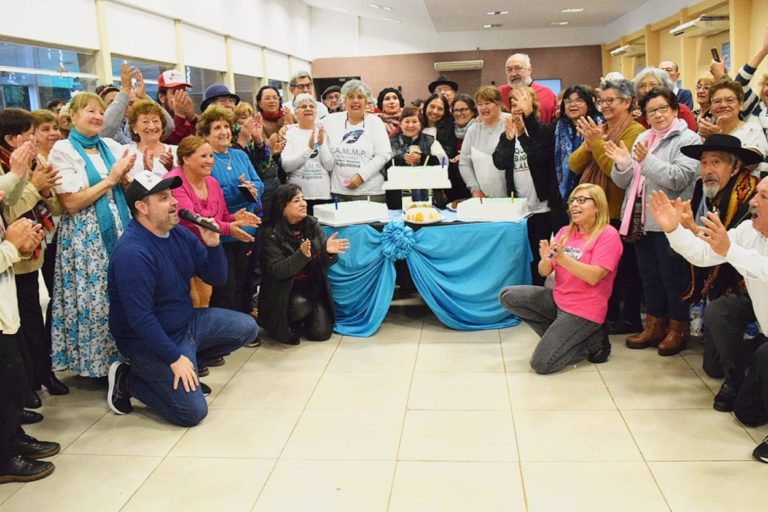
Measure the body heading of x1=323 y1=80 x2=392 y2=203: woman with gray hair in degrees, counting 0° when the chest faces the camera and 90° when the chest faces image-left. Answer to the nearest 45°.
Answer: approximately 0°

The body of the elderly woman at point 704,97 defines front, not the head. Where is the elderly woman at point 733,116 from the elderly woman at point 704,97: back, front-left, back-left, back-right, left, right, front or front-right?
front-left

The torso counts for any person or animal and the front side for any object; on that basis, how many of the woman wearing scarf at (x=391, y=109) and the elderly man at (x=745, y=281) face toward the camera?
1

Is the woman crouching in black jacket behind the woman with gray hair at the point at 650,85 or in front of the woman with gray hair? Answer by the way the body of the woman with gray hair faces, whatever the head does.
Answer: in front

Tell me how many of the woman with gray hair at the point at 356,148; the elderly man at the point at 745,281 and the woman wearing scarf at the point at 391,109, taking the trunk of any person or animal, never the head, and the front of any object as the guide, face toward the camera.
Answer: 2

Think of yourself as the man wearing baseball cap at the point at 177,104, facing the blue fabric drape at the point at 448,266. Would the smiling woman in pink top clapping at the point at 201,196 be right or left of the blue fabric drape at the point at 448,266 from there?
right

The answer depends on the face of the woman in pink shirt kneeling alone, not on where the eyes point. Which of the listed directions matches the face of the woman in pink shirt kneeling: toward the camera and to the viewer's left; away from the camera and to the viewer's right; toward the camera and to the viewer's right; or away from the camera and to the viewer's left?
toward the camera and to the viewer's left

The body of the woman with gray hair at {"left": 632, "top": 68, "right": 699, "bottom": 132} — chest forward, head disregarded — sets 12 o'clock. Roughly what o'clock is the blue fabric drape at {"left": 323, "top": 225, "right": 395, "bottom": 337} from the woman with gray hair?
The blue fabric drape is roughly at 1 o'clock from the woman with gray hair.

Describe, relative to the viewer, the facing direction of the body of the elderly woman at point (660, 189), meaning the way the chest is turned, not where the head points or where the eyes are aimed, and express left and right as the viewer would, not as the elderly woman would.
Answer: facing the viewer and to the left of the viewer

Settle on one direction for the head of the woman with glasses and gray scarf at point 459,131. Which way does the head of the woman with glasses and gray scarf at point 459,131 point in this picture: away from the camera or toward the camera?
toward the camera

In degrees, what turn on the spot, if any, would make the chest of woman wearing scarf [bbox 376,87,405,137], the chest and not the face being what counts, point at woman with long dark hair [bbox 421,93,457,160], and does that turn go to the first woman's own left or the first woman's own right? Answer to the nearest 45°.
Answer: approximately 45° to the first woman's own left

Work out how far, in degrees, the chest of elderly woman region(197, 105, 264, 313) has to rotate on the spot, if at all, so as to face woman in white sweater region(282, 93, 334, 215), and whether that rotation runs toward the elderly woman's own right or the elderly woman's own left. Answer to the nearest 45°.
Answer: approximately 90° to the elderly woman's own left

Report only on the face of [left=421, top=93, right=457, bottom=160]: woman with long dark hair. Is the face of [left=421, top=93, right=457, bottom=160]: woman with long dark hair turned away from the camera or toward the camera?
toward the camera

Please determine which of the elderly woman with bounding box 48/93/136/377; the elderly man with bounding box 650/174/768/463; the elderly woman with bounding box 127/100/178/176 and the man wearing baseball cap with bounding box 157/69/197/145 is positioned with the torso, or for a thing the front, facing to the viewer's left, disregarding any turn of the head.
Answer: the elderly man

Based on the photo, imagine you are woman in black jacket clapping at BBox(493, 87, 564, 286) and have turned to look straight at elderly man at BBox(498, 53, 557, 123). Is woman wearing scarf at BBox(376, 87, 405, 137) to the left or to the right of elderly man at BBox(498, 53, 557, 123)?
left

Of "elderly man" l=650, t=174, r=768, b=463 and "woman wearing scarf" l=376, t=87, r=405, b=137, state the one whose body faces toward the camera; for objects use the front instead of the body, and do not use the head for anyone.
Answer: the woman wearing scarf

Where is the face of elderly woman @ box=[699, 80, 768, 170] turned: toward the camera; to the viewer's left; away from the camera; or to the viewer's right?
toward the camera
